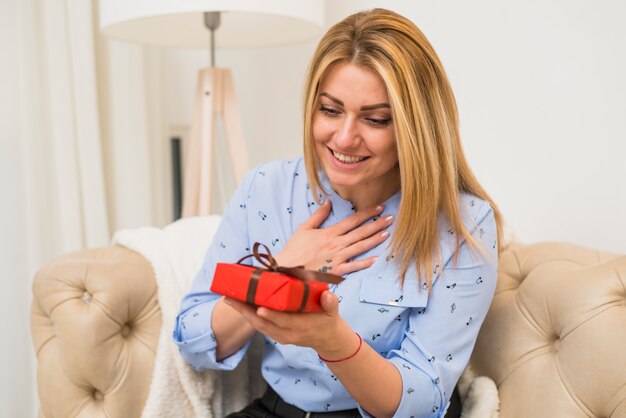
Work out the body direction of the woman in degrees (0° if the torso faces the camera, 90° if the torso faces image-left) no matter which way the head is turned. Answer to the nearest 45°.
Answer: approximately 45°

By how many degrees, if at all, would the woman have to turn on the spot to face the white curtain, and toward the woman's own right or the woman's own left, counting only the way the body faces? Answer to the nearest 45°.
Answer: approximately 90° to the woman's own right

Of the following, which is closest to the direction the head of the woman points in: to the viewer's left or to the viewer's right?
to the viewer's left
